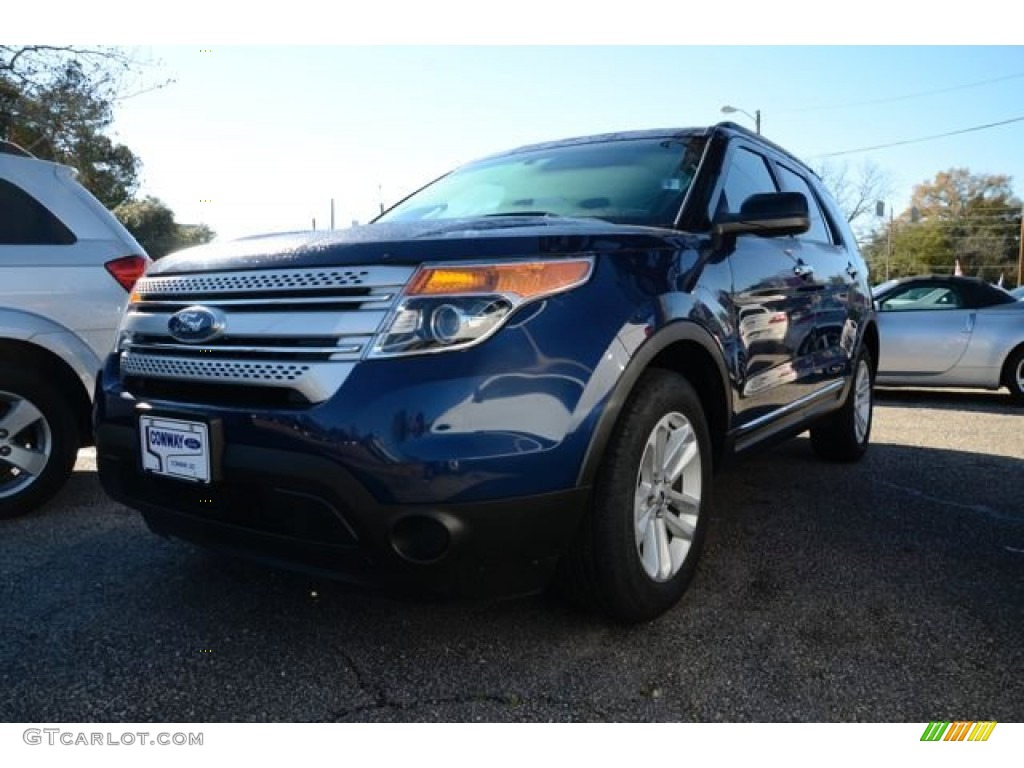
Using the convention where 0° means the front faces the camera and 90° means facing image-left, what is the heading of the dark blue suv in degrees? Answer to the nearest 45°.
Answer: approximately 45°

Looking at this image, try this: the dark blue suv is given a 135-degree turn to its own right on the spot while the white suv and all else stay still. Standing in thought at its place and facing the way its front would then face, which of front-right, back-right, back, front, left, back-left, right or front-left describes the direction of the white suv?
front-left

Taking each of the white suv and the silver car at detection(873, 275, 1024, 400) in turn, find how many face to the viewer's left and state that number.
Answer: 2

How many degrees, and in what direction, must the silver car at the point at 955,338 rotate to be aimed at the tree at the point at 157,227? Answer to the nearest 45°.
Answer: approximately 45° to its right

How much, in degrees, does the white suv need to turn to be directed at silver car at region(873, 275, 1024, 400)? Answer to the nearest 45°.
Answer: approximately 180°

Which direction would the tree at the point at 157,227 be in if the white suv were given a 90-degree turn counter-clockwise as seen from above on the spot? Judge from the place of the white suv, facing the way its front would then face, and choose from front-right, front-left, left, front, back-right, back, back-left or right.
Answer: back

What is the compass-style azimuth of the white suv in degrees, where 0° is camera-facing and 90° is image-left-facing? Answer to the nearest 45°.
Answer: approximately 90°

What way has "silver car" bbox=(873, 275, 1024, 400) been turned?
to the viewer's left

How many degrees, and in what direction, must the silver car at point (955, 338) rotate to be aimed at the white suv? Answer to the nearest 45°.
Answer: approximately 45° to its left
